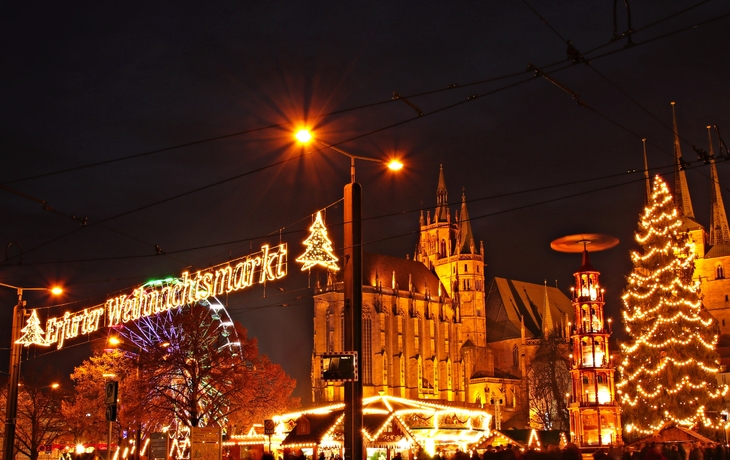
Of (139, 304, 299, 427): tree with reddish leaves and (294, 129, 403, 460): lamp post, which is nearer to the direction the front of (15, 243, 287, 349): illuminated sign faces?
the lamp post

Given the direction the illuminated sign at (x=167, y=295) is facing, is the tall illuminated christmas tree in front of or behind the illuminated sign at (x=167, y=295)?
behind

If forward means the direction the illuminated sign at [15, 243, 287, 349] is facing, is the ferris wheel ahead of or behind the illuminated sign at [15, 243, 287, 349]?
behind

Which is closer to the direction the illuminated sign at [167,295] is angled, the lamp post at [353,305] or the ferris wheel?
the lamp post

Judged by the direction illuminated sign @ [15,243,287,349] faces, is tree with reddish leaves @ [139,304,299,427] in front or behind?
behind

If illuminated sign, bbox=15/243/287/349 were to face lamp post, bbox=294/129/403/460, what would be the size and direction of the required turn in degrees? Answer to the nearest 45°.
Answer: approximately 45° to its left

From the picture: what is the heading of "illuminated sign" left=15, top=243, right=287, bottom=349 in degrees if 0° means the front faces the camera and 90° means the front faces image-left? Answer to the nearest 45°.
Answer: approximately 45°
